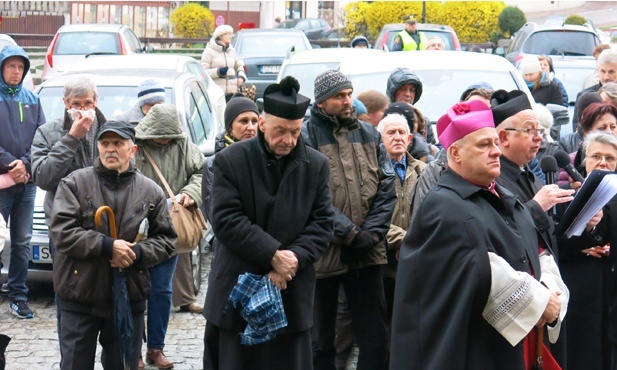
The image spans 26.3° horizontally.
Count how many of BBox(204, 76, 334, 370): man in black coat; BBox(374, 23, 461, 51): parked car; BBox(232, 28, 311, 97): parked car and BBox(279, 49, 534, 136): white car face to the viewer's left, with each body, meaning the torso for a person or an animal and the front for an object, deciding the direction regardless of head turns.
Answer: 0

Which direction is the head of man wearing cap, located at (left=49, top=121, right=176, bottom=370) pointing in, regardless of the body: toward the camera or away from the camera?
toward the camera

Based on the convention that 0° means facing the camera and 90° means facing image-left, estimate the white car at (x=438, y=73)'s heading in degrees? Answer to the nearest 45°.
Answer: approximately 315°

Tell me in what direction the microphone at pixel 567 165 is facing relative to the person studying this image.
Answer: facing to the left of the viewer

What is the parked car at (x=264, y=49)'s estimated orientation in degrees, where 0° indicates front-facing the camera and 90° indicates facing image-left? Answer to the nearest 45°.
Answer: approximately 180°

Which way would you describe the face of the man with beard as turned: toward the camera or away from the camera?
toward the camera

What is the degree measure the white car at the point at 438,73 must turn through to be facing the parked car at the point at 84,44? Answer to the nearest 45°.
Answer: approximately 180°

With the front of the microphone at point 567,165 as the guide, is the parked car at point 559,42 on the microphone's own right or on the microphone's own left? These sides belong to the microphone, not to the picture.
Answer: on the microphone's own right

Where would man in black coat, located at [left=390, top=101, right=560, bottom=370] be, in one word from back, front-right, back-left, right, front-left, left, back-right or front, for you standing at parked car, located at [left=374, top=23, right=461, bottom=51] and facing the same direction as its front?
back

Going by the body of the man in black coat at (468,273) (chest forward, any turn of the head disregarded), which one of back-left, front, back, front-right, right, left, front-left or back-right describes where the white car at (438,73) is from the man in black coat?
back-left

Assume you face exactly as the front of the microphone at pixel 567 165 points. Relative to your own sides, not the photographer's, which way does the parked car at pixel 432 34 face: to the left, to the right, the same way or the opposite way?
to the right

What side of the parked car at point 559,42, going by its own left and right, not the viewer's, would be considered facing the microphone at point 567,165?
back

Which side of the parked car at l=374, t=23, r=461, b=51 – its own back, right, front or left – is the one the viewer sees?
back

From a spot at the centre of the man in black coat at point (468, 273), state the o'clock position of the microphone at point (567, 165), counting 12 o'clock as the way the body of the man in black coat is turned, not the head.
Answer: The microphone is roughly at 8 o'clock from the man in black coat.
